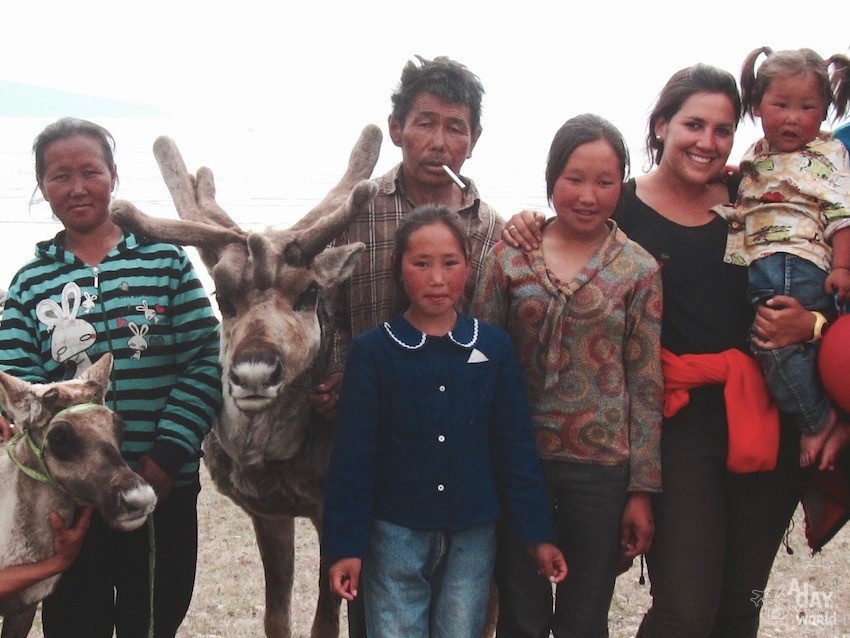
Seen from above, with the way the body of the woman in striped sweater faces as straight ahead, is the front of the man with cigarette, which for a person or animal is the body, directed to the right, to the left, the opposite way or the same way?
the same way

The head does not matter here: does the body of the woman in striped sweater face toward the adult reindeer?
no

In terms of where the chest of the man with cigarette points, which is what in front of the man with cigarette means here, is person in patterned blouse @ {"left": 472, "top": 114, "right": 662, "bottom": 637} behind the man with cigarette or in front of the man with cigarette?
in front

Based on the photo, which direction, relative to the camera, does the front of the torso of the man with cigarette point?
toward the camera

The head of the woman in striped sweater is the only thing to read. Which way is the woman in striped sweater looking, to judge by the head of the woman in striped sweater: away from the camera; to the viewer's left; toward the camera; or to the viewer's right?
toward the camera

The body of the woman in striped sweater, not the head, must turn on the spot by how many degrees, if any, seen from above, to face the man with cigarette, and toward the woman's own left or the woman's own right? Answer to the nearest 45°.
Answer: approximately 90° to the woman's own left

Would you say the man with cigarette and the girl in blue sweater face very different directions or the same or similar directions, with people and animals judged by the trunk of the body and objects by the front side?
same or similar directions

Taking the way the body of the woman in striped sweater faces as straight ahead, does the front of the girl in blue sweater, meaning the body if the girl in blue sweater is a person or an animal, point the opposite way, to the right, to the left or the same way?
the same way

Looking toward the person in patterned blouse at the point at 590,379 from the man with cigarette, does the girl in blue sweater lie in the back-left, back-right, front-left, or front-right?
front-right

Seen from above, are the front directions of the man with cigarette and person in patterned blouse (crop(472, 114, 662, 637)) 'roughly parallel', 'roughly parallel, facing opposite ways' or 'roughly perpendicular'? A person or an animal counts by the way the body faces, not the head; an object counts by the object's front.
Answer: roughly parallel

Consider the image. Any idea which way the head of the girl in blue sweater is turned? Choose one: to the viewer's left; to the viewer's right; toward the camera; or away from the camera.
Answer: toward the camera

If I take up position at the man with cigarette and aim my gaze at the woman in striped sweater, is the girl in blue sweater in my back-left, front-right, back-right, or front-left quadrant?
front-left

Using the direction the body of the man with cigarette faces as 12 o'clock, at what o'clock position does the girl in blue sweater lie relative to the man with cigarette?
The girl in blue sweater is roughly at 12 o'clock from the man with cigarette.

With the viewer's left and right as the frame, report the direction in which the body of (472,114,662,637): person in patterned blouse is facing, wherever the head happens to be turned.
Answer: facing the viewer
